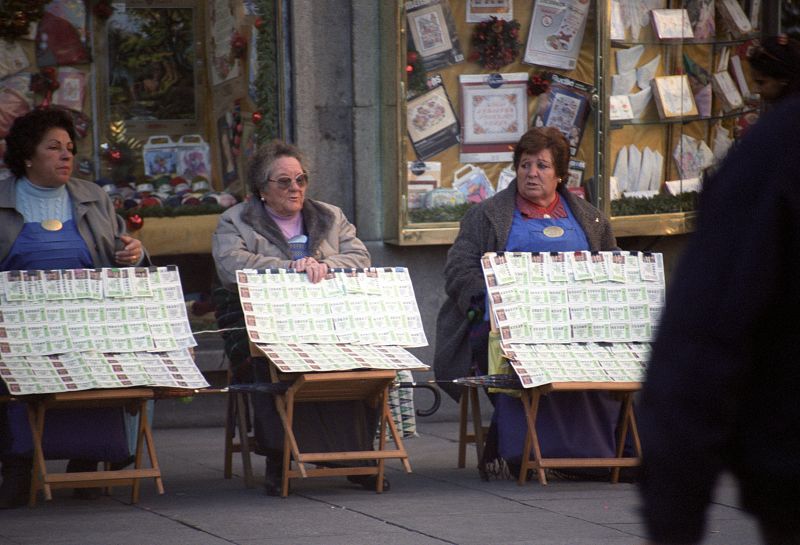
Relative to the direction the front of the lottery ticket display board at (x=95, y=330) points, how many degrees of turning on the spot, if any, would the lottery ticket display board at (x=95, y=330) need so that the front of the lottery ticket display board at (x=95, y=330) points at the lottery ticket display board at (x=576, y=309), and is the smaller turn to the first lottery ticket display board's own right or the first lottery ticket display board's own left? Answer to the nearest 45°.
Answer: approximately 90° to the first lottery ticket display board's own left

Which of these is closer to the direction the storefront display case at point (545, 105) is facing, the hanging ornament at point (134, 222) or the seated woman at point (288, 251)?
the seated woman

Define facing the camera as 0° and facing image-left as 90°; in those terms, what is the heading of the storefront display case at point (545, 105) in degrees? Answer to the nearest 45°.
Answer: approximately 0°

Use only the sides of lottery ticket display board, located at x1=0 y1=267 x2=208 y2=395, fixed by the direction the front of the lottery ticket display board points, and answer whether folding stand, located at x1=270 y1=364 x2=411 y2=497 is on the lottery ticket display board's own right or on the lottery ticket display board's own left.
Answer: on the lottery ticket display board's own left

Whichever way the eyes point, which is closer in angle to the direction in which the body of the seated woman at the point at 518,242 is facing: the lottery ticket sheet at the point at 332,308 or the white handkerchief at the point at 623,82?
the lottery ticket sheet

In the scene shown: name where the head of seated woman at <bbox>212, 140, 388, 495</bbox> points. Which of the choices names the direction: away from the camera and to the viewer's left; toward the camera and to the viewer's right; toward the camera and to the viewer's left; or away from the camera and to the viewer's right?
toward the camera and to the viewer's right
